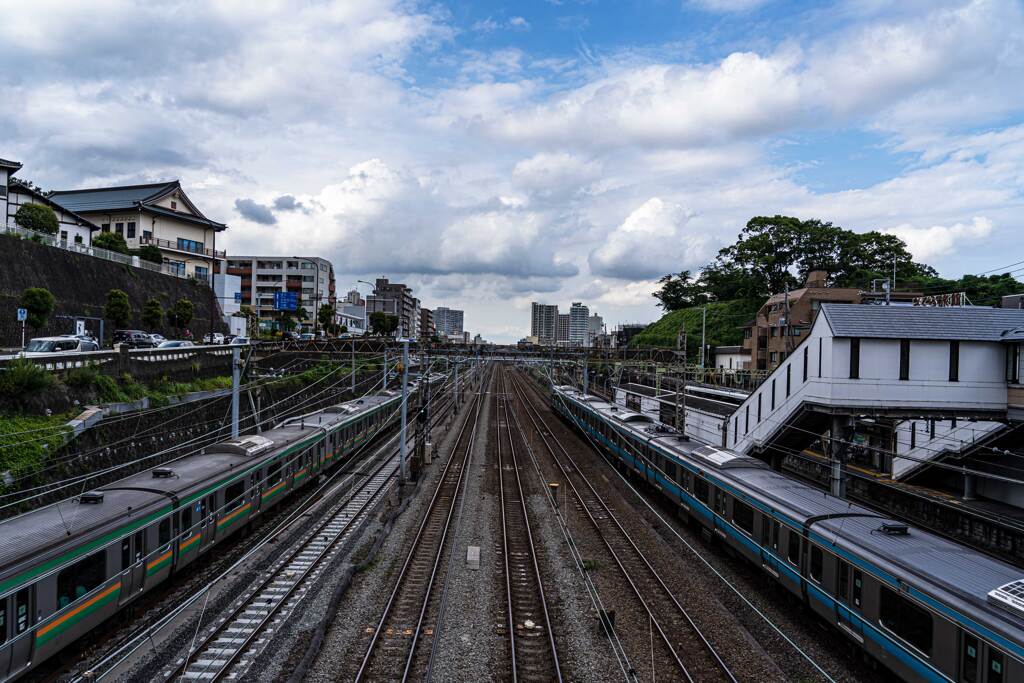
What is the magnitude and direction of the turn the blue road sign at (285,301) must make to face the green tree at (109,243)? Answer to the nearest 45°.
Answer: approximately 45° to its right

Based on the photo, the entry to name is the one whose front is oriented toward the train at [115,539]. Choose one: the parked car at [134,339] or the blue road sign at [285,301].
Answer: the blue road sign

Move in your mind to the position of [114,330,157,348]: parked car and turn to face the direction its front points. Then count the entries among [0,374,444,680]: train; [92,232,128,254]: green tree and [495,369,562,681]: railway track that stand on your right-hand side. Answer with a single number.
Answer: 2

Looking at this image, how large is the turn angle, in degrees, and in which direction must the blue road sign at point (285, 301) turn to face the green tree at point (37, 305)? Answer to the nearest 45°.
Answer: approximately 90° to its right

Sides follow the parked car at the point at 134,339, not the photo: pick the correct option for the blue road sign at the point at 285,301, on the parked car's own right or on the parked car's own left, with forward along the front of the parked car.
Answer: on the parked car's own right

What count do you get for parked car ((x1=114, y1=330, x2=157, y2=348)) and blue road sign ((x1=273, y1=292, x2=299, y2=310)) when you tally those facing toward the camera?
1

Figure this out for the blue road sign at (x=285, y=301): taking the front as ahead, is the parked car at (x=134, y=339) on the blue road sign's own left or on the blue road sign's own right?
on the blue road sign's own right

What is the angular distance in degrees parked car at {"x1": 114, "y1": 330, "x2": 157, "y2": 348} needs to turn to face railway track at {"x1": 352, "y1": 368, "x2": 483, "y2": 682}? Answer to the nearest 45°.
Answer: approximately 90° to its right

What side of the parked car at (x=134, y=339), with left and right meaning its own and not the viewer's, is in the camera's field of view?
right

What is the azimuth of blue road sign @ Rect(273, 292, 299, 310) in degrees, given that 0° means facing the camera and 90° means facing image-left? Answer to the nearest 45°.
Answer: approximately 0°

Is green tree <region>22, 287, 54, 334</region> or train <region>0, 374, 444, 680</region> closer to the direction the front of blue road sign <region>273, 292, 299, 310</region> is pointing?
the train

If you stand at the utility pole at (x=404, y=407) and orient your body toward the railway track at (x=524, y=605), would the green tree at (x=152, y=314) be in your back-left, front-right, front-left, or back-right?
back-right

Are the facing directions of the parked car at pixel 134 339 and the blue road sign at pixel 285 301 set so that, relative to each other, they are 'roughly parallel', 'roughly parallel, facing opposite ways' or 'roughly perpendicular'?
roughly perpendicular
